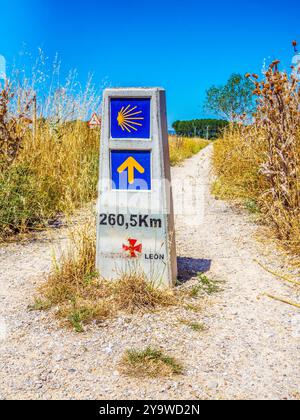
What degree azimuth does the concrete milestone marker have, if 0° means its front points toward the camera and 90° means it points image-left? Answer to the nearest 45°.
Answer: approximately 0°

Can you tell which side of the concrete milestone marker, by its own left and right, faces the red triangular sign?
back
